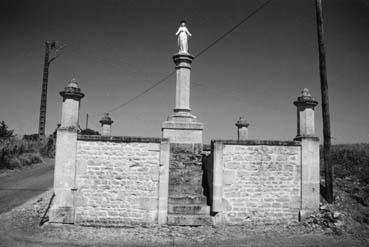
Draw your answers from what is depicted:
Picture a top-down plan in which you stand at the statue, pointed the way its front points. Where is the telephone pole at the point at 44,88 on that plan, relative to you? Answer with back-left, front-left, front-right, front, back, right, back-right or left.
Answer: back-right

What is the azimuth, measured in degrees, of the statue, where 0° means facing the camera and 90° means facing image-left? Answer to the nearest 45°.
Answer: approximately 0°

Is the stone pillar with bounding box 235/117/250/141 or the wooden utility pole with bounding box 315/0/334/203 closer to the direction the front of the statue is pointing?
the wooden utility pole

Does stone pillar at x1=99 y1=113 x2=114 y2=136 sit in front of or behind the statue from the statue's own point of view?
behind

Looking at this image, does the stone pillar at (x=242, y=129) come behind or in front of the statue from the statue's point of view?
behind
